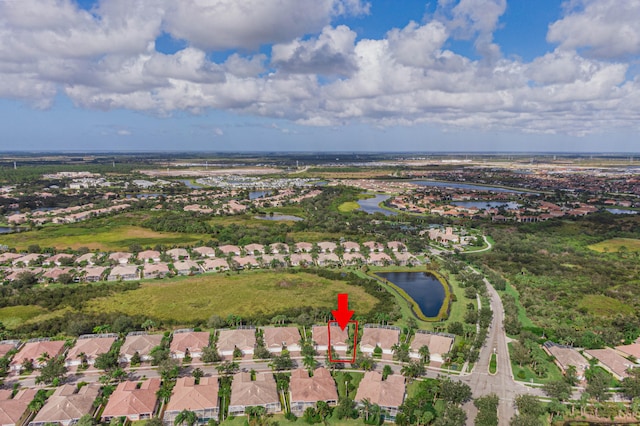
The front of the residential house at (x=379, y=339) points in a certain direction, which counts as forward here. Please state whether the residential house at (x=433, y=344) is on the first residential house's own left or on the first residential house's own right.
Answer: on the first residential house's own left

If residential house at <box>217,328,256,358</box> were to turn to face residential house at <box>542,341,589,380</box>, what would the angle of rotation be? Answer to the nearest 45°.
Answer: approximately 90° to its left

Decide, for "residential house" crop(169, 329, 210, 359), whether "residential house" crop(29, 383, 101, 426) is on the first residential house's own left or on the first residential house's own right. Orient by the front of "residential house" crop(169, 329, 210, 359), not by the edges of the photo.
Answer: on the first residential house's own right

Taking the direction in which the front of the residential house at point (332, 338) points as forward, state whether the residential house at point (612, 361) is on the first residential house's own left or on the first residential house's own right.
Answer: on the first residential house's own left

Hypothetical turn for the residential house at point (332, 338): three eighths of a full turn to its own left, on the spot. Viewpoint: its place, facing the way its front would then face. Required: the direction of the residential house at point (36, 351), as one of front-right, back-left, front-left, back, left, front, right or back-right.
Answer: back-left

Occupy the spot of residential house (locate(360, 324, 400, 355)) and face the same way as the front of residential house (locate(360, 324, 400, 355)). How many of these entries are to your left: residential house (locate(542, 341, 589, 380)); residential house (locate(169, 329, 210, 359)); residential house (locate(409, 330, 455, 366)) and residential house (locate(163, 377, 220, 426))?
2

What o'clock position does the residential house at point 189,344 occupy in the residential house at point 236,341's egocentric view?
the residential house at point 189,344 is roughly at 3 o'clock from the residential house at point 236,341.

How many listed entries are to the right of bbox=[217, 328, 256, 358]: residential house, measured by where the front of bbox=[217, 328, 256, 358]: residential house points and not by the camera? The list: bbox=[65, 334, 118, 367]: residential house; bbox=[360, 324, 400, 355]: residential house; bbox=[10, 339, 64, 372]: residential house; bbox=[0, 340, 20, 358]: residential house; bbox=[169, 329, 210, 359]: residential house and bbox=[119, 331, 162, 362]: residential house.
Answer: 5

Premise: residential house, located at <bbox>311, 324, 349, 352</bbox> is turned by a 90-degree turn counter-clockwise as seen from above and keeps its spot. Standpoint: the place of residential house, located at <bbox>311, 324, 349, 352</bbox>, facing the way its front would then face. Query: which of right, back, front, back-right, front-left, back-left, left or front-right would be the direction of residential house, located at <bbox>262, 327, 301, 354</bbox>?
back

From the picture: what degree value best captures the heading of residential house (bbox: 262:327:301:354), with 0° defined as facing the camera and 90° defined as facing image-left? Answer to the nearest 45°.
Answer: approximately 0°

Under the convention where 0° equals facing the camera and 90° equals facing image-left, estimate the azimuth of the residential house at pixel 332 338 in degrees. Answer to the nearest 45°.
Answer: approximately 0°

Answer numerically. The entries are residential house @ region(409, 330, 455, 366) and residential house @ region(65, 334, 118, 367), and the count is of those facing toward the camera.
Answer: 2

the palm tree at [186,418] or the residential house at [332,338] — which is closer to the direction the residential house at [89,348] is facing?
the palm tree

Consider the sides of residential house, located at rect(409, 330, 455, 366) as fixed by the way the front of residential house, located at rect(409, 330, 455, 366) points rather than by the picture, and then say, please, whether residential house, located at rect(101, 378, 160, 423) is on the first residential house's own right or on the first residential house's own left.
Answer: on the first residential house's own right

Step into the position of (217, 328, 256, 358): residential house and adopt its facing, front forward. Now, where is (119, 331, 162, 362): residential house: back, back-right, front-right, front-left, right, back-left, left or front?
right
